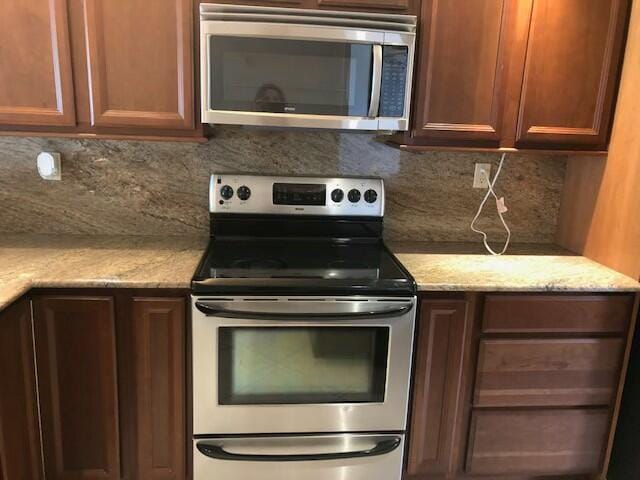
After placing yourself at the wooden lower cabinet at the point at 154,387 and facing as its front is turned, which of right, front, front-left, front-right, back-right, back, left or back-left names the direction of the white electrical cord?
left

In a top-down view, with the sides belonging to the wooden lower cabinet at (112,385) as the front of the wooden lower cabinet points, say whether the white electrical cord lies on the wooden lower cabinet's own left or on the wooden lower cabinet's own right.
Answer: on the wooden lower cabinet's own left

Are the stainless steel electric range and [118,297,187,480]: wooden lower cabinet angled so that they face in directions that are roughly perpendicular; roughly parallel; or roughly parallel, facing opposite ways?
roughly parallel

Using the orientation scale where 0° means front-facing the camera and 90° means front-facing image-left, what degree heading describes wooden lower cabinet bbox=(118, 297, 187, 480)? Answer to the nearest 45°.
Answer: approximately 0°

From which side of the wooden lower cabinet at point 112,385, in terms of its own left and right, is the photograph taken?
front

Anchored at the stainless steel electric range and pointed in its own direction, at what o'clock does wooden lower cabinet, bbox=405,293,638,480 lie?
The wooden lower cabinet is roughly at 9 o'clock from the stainless steel electric range.

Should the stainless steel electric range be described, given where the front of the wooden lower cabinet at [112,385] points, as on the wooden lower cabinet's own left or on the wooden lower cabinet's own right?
on the wooden lower cabinet's own left

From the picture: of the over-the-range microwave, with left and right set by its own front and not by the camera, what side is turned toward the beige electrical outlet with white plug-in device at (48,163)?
right

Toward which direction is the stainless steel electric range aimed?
toward the camera

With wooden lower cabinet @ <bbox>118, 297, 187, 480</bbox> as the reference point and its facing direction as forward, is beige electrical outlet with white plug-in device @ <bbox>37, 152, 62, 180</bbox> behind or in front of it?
behind

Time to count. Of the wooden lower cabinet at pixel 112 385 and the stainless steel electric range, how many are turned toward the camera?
2
